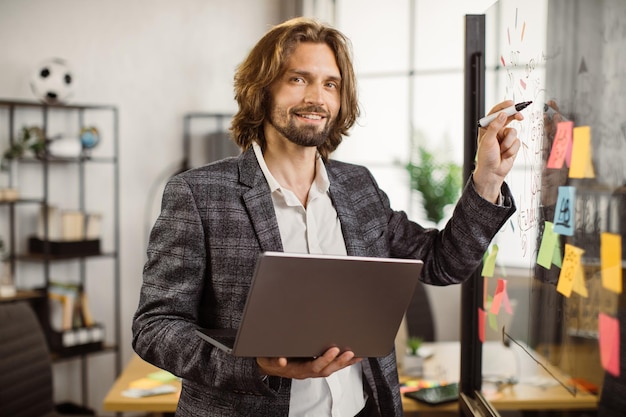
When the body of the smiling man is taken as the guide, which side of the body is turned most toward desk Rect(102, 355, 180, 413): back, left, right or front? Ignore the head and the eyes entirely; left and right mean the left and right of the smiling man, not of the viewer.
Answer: back

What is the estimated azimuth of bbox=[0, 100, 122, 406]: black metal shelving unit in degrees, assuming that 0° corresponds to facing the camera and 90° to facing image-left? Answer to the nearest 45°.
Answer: approximately 0°

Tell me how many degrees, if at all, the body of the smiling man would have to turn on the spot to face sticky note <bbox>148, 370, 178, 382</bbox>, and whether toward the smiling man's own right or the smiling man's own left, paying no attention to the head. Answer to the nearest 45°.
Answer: approximately 180°

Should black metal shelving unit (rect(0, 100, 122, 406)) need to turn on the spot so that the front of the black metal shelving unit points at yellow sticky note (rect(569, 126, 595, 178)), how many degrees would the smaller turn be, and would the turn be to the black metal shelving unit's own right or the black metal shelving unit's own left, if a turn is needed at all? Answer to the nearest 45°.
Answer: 0° — it already faces it

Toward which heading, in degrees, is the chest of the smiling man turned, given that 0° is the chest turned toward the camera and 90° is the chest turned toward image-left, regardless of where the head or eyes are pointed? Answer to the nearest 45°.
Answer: approximately 315°
